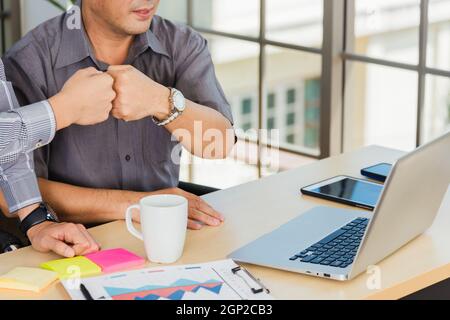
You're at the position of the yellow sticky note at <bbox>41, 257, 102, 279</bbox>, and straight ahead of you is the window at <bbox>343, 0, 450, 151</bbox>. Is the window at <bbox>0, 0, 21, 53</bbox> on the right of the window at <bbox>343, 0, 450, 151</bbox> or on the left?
left

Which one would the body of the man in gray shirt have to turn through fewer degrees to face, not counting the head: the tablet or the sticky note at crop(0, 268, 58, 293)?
the sticky note

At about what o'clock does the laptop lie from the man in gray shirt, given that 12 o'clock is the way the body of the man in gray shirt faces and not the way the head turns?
The laptop is roughly at 11 o'clock from the man in gray shirt.

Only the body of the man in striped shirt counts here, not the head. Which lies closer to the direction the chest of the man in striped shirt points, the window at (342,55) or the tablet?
the tablet

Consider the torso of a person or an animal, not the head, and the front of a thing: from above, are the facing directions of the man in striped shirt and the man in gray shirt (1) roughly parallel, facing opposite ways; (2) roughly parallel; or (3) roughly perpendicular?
roughly perpendicular

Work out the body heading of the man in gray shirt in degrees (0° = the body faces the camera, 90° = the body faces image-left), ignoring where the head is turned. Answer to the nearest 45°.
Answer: approximately 0°

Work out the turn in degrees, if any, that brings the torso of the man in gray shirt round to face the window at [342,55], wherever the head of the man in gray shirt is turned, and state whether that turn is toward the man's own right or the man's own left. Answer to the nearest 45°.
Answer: approximately 135° to the man's own left

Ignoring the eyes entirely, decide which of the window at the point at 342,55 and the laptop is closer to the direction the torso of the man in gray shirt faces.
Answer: the laptop

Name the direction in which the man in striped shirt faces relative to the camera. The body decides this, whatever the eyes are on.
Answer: to the viewer's right

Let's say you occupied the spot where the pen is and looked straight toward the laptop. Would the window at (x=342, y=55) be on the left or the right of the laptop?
left

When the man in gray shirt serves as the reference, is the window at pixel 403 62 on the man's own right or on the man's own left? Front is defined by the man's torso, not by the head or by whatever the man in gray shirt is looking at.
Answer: on the man's own left
